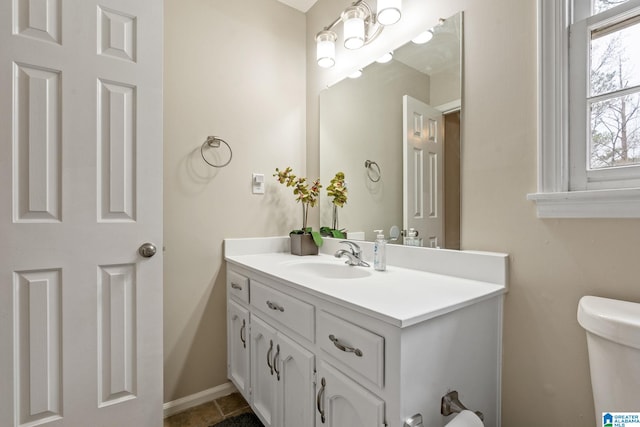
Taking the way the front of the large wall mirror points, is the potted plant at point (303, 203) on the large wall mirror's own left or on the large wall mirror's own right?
on the large wall mirror's own right

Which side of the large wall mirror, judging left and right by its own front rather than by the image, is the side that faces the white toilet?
left

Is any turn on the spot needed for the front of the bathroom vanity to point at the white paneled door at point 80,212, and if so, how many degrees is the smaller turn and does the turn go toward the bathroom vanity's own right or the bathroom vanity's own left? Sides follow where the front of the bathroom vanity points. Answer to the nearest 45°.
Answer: approximately 45° to the bathroom vanity's own right

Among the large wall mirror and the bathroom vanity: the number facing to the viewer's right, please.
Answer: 0

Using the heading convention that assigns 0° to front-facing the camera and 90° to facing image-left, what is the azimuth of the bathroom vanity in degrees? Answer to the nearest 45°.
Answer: approximately 45°

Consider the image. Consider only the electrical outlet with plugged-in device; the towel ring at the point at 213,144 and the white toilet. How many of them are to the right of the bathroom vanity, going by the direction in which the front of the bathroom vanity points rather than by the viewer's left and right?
2

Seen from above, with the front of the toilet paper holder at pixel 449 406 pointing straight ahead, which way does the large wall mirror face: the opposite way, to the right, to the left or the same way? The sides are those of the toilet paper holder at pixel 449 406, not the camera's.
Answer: to the right
